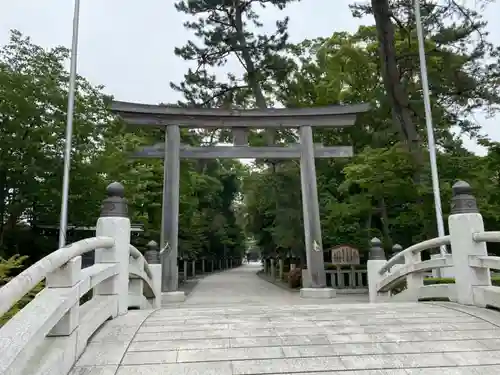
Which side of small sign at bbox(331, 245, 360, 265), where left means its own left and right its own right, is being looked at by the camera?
front

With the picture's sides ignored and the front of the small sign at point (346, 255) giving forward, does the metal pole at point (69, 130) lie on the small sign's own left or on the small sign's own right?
on the small sign's own right

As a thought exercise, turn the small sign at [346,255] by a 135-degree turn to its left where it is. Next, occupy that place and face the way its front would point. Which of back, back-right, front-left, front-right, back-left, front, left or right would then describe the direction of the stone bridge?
back-right

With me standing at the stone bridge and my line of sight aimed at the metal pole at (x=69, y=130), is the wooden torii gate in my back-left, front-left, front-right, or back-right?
front-right

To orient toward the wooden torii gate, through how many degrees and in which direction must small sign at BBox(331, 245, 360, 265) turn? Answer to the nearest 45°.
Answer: approximately 45° to its right

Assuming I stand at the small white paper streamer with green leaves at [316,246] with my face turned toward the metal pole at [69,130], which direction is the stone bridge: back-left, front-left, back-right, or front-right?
front-left
